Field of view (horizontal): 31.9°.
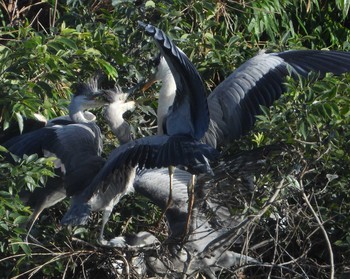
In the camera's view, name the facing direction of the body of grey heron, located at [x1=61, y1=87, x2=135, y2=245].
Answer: to the viewer's right

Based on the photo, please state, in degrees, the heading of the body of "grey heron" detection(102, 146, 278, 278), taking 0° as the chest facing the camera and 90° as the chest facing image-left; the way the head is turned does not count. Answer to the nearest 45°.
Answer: approximately 90°

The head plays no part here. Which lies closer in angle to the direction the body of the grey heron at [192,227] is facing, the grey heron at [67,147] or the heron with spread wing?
the grey heron

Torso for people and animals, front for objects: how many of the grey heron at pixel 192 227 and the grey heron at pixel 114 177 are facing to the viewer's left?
1

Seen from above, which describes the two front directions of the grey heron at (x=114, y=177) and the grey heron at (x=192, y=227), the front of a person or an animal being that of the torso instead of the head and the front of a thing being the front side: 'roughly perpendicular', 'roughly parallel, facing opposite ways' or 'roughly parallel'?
roughly parallel, facing opposite ways

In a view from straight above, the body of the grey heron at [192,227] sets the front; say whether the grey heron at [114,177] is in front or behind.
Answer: in front
